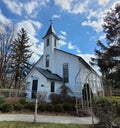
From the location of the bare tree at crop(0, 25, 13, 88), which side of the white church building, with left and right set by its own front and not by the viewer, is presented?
right

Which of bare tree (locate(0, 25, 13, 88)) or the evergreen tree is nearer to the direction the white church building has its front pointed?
the bare tree

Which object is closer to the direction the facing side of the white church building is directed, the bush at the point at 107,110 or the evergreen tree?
the bush

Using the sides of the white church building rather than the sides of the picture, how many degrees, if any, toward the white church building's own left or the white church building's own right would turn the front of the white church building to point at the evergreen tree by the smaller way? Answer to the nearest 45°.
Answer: approximately 135° to the white church building's own left

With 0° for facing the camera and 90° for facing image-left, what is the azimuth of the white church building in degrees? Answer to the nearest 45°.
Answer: approximately 45°

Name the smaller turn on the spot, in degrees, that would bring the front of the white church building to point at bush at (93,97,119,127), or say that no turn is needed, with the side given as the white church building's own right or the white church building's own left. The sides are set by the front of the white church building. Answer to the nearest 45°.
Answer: approximately 45° to the white church building's own left
